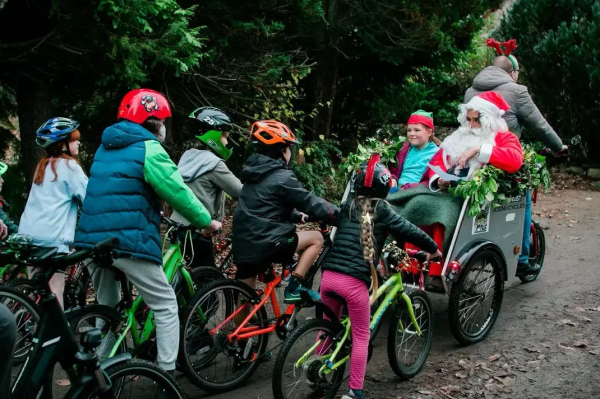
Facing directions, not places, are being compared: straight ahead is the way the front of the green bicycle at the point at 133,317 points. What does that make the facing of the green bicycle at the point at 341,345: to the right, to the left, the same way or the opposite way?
the same way

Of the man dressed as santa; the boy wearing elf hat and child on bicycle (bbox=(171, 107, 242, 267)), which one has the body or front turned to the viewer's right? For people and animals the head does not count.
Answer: the child on bicycle

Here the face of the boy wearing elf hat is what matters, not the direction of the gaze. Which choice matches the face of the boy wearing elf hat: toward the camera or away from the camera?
toward the camera

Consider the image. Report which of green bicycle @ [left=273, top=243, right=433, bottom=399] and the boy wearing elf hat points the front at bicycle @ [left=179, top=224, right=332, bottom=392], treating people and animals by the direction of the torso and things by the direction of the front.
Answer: the boy wearing elf hat

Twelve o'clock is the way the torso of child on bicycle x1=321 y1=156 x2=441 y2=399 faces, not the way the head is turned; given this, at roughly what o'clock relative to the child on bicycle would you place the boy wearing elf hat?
The boy wearing elf hat is roughly at 11 o'clock from the child on bicycle.

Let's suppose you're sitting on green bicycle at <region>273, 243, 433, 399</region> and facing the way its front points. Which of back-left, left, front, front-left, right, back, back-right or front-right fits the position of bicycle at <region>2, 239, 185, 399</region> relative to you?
back

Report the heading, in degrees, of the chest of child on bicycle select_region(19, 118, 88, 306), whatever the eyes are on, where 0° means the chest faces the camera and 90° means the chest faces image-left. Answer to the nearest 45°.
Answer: approximately 225°

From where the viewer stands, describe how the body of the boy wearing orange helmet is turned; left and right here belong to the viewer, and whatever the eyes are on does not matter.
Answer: facing away from the viewer and to the right of the viewer

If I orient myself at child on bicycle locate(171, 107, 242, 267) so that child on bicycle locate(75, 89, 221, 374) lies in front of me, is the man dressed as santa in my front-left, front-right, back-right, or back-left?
back-left

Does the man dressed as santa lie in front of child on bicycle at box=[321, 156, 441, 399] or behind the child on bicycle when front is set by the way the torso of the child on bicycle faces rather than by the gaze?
in front

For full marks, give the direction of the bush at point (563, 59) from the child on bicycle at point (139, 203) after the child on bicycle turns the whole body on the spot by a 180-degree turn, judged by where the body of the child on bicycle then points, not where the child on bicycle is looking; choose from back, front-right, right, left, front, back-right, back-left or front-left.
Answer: back

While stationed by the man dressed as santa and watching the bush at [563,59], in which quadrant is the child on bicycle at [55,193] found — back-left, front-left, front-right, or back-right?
back-left

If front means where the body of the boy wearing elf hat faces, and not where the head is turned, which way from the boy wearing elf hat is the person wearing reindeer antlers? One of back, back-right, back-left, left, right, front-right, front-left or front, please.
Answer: back

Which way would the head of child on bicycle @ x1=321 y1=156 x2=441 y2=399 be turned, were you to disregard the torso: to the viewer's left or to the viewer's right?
to the viewer's right

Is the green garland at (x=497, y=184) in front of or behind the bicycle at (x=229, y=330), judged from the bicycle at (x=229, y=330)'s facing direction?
in front

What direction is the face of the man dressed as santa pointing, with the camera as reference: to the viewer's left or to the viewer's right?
to the viewer's left

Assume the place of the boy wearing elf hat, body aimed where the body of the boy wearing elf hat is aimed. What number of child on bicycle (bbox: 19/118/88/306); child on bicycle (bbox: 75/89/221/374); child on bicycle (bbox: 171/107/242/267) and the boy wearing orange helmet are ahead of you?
4
